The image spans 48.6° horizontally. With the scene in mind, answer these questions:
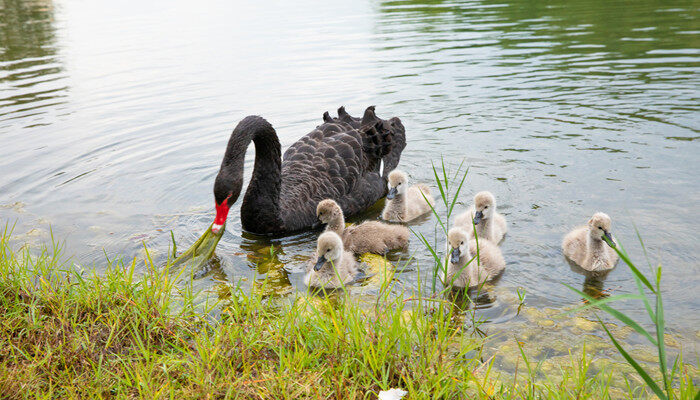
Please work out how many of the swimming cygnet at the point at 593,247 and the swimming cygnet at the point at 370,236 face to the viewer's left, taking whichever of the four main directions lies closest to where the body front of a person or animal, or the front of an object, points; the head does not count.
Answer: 1

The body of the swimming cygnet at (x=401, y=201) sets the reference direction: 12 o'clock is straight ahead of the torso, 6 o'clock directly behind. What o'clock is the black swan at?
The black swan is roughly at 2 o'clock from the swimming cygnet.

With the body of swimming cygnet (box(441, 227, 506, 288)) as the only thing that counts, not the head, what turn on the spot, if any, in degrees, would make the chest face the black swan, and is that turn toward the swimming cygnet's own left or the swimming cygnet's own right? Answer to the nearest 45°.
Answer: approximately 90° to the swimming cygnet's own right

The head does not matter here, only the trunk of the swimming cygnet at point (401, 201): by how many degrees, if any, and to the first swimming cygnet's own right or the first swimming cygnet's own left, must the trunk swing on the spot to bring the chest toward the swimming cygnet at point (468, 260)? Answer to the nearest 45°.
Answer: approximately 45° to the first swimming cygnet's own left

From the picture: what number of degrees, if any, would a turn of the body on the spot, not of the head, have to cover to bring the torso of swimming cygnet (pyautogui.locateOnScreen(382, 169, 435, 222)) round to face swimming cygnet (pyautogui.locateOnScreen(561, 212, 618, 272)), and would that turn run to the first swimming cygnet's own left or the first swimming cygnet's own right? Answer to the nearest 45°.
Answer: approximately 90° to the first swimming cygnet's own left

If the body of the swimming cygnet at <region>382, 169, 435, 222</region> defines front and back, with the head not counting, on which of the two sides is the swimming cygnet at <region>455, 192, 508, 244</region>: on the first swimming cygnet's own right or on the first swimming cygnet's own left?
on the first swimming cygnet's own left

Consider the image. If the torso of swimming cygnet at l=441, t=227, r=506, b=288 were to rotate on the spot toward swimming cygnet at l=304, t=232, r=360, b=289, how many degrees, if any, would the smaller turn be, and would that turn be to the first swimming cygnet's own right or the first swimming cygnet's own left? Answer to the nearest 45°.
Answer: approximately 45° to the first swimming cygnet's own right

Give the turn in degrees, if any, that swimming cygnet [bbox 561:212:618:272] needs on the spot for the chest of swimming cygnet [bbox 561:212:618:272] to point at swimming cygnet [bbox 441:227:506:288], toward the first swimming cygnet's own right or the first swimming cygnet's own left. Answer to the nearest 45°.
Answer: approximately 90° to the first swimming cygnet's own right

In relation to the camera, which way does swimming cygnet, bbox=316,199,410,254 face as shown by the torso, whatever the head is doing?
to the viewer's left

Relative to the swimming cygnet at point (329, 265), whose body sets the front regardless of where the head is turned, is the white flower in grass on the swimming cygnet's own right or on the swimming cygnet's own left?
on the swimming cygnet's own left

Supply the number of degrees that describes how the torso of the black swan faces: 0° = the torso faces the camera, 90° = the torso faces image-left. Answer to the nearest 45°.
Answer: approximately 45°

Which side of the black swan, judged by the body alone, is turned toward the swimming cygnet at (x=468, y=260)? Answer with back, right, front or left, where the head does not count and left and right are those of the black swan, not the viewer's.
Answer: left

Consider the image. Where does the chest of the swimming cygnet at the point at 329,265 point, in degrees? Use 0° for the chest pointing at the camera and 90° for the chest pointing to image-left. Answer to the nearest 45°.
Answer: approximately 45°

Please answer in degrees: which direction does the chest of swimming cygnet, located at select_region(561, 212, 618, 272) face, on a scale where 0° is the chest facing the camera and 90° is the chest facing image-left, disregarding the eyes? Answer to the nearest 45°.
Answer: approximately 315°

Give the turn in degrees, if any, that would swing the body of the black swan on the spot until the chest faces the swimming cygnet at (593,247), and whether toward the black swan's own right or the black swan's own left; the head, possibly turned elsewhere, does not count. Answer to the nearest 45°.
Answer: approximately 90° to the black swan's own left

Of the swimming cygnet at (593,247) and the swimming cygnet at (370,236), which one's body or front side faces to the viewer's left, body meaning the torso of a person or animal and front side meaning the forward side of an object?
the swimming cygnet at (370,236)
